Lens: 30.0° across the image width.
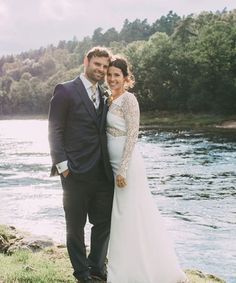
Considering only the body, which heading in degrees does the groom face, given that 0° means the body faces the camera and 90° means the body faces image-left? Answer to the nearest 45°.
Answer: approximately 315°

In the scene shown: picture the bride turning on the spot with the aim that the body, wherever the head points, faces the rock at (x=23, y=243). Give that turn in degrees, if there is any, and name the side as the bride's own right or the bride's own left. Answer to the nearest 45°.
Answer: approximately 90° to the bride's own right

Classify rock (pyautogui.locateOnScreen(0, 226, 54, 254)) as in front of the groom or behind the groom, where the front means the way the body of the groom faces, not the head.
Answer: behind

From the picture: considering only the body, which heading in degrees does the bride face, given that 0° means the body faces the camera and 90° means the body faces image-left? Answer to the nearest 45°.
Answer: approximately 45°
